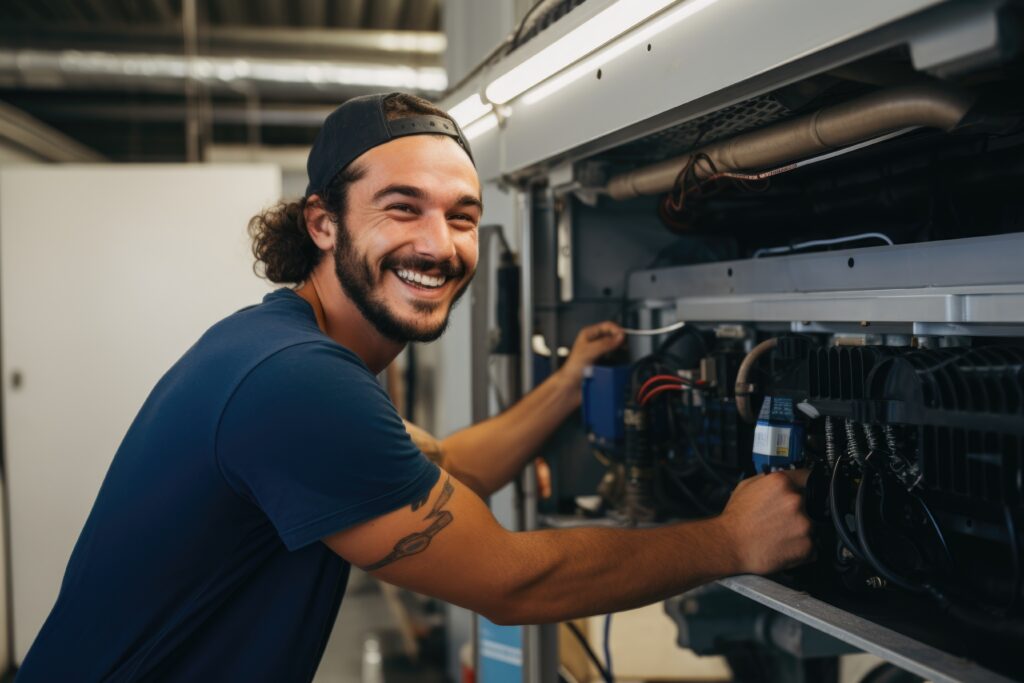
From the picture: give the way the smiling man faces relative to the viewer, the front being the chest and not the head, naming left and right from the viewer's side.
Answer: facing to the right of the viewer

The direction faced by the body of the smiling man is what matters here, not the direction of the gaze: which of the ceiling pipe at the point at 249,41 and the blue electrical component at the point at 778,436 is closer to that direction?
the blue electrical component

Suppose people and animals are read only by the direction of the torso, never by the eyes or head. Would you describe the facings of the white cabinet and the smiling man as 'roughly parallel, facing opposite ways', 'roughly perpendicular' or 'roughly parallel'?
roughly perpendicular

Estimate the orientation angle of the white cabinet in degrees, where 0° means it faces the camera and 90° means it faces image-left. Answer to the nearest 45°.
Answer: approximately 0°

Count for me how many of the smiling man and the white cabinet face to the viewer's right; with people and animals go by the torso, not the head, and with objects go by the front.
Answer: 1

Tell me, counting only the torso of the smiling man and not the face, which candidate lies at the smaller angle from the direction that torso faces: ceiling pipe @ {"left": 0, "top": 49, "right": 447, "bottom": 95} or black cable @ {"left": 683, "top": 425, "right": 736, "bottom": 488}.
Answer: the black cable

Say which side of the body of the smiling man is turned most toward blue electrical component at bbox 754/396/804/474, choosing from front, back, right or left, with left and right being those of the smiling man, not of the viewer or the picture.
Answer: front
